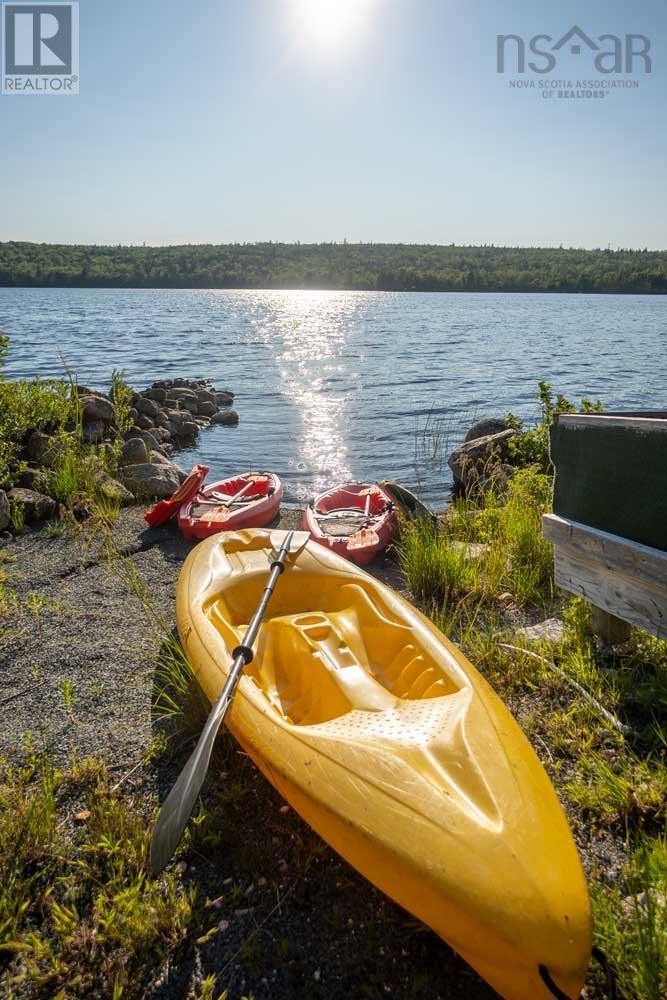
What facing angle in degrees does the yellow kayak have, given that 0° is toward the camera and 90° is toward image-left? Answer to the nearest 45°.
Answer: approximately 315°

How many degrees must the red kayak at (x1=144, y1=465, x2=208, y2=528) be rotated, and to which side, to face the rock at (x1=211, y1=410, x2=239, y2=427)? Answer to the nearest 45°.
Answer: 0° — it already faces it

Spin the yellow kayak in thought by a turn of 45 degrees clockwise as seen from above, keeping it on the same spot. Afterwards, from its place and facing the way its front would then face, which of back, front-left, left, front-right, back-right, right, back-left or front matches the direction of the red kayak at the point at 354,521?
back
